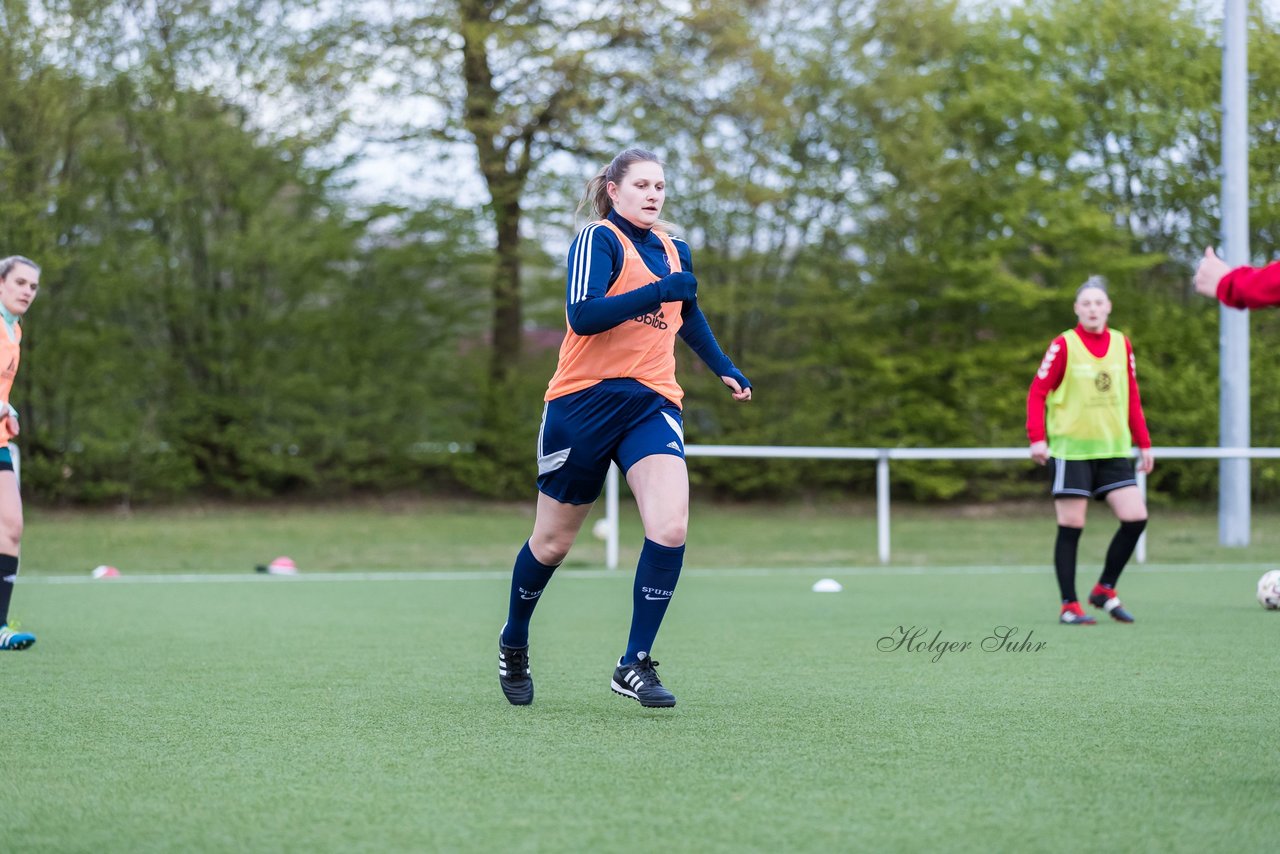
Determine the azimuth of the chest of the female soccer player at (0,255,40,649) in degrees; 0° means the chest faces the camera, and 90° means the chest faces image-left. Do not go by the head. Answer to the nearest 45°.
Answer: approximately 315°

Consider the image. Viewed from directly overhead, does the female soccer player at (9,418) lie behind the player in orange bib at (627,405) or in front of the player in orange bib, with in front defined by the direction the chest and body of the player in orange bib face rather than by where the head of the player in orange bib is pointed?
behind

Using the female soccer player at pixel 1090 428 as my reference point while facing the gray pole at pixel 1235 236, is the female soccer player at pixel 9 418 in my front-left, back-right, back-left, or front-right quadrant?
back-left

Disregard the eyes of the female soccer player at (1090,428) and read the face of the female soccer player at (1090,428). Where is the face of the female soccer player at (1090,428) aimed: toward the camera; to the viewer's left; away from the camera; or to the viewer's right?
toward the camera

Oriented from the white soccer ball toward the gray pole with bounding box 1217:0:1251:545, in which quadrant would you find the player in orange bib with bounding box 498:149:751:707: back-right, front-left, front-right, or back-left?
back-left

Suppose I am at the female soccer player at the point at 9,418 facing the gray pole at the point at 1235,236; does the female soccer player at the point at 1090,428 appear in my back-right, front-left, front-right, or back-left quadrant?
front-right

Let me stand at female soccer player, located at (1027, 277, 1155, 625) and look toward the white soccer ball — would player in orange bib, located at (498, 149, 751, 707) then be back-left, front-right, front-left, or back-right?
back-right

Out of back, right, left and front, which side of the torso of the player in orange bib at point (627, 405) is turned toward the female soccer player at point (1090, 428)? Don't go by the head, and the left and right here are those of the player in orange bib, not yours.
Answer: left

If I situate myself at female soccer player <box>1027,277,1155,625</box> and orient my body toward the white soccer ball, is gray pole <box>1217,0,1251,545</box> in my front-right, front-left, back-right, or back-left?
front-left

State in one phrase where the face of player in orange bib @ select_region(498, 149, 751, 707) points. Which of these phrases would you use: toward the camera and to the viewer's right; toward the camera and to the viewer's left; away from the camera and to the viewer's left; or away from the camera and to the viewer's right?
toward the camera and to the viewer's right

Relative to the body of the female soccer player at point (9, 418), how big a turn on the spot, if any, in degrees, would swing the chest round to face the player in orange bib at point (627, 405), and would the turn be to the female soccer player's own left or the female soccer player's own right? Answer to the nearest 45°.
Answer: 0° — they already face them

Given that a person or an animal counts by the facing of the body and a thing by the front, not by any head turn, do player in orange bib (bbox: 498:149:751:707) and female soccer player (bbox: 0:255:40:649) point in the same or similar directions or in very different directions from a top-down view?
same or similar directions

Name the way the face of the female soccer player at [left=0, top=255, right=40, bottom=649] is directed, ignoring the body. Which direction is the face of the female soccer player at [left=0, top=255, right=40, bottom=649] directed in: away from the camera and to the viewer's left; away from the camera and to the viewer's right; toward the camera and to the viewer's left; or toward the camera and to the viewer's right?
toward the camera and to the viewer's right

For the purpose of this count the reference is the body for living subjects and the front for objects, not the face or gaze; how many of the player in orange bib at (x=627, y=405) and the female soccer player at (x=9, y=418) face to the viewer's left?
0
